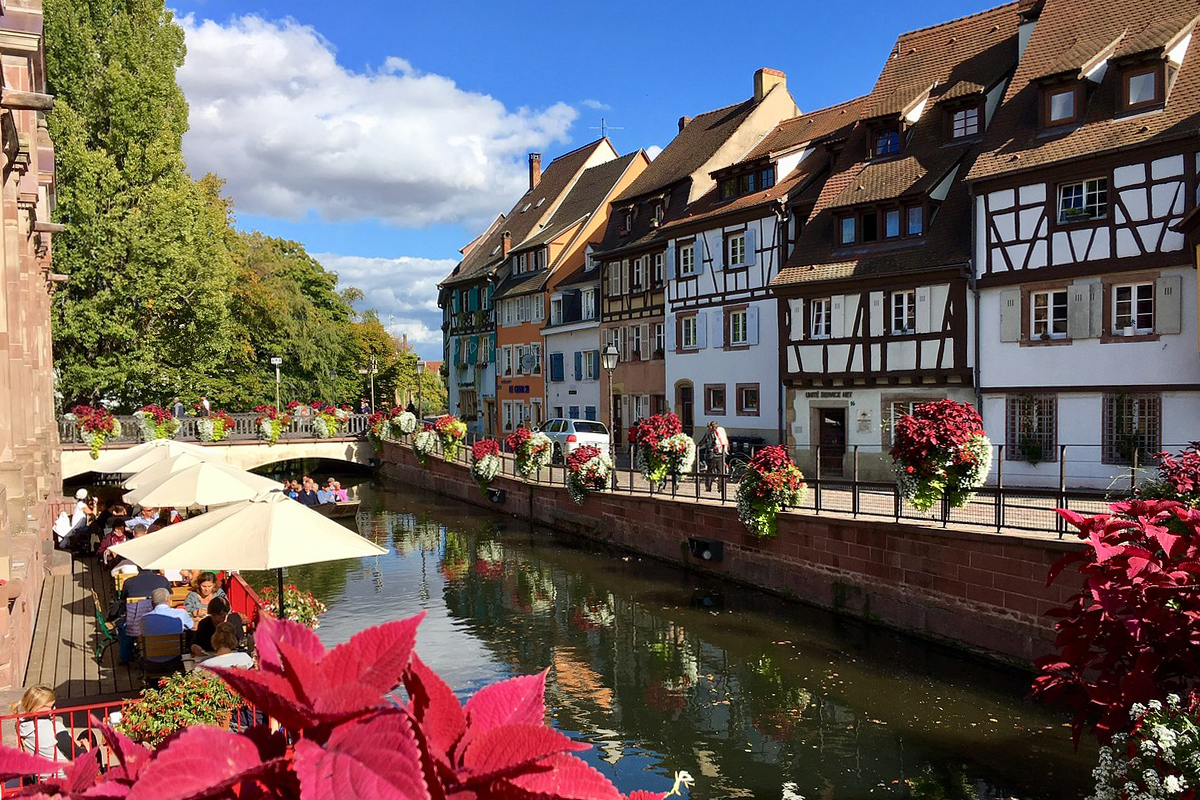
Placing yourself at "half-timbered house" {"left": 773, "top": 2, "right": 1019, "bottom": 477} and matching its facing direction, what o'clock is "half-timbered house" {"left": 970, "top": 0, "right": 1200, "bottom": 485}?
"half-timbered house" {"left": 970, "top": 0, "right": 1200, "bottom": 485} is roughly at 9 o'clock from "half-timbered house" {"left": 773, "top": 2, "right": 1019, "bottom": 477}.

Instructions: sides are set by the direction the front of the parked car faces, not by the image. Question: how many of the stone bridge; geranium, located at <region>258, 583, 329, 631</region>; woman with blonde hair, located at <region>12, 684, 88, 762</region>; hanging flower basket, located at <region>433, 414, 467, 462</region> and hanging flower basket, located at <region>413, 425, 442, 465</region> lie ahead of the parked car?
3

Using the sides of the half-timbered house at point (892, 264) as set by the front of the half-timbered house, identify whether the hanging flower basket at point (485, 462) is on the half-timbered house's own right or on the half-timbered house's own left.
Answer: on the half-timbered house's own right

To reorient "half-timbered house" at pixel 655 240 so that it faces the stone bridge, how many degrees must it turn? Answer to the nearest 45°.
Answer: approximately 45° to its right

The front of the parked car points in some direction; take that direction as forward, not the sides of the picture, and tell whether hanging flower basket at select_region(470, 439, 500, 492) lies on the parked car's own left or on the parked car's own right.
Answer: on the parked car's own left

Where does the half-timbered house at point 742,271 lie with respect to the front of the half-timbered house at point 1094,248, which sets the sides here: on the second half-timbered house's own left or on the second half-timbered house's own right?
on the second half-timbered house's own right

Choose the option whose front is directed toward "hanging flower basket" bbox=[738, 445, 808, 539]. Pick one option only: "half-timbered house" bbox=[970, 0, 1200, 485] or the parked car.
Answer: the half-timbered house

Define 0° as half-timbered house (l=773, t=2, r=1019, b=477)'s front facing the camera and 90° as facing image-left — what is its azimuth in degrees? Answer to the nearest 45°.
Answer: approximately 45°

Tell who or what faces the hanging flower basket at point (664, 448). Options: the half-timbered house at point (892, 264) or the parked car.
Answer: the half-timbered house

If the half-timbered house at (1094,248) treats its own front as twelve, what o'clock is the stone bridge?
The stone bridge is roughly at 2 o'clock from the half-timbered house.

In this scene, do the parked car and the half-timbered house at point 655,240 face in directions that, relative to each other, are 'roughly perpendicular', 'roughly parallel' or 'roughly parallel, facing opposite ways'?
roughly perpendicular

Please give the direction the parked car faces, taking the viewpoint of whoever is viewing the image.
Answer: facing away from the viewer and to the left of the viewer
